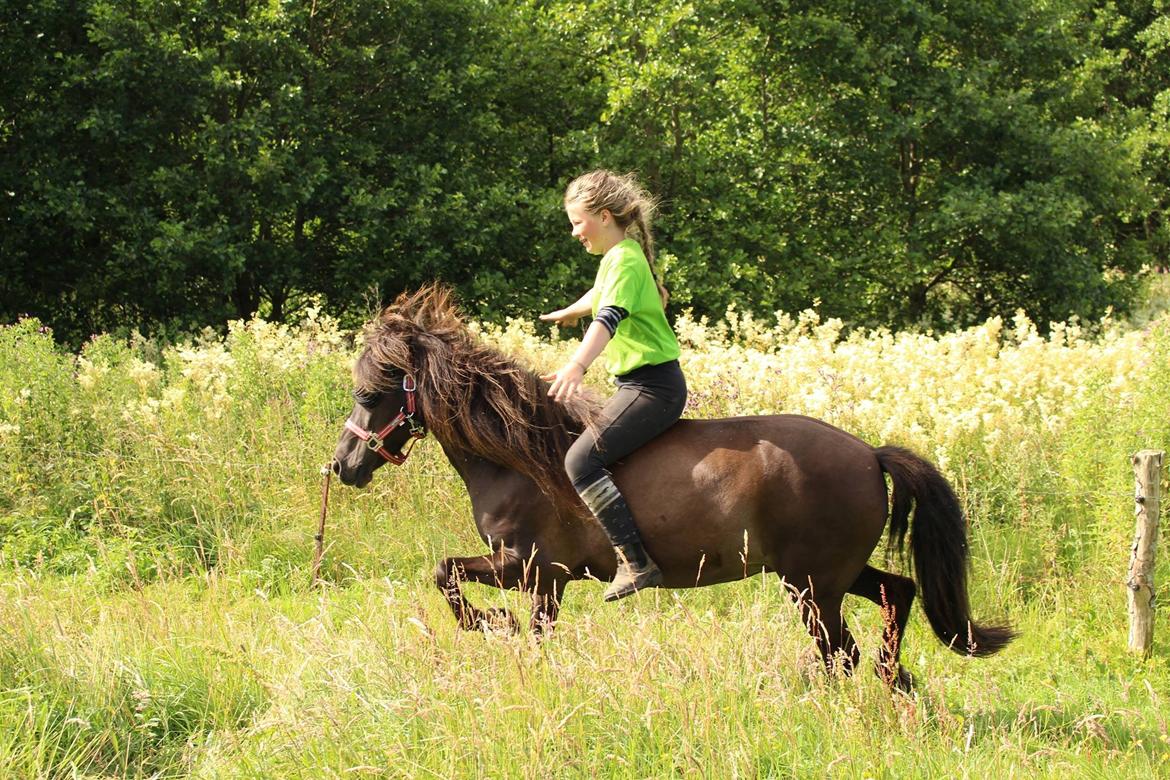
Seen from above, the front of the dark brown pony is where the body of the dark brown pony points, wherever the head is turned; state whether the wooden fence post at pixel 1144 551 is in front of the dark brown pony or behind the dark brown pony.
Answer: behind

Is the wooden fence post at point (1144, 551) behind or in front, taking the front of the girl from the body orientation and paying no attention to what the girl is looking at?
behind

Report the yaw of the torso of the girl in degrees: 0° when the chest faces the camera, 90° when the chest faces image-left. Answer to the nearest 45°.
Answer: approximately 90°

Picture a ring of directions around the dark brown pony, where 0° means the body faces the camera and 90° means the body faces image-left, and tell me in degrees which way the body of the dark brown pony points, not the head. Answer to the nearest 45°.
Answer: approximately 90°
